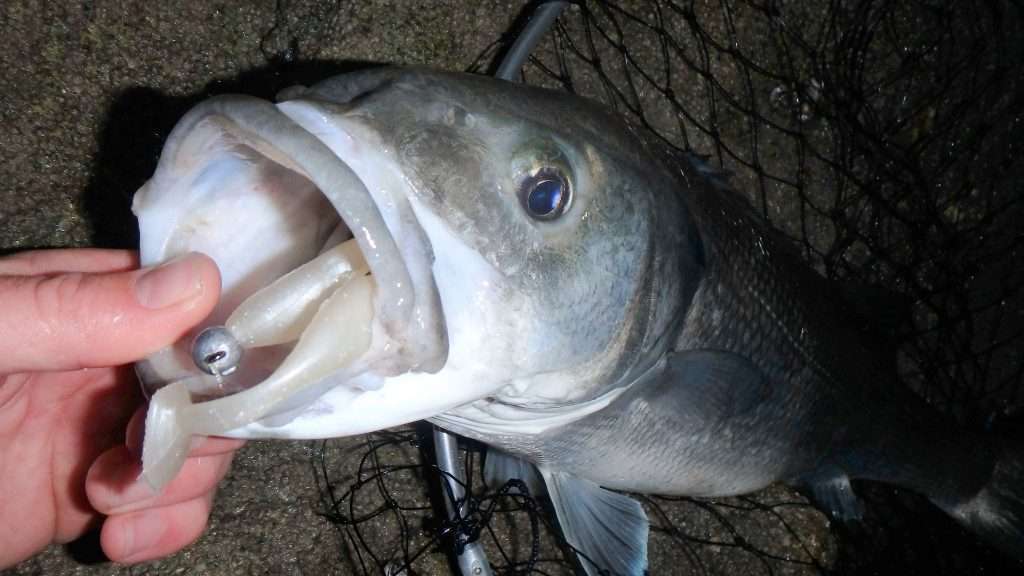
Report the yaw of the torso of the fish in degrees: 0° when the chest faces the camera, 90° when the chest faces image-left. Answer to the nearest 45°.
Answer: approximately 45°
